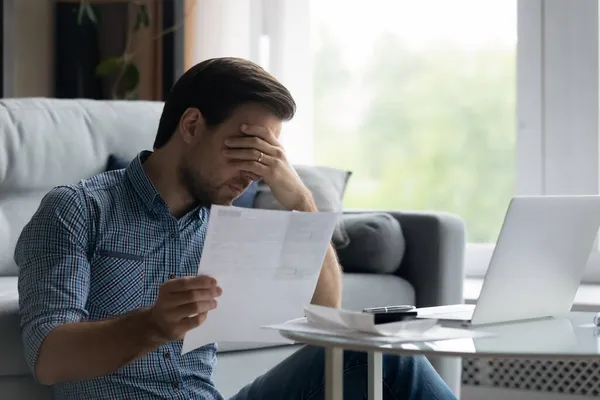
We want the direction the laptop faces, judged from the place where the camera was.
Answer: facing away from the viewer and to the left of the viewer

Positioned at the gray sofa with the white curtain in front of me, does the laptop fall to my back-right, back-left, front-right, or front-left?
back-right

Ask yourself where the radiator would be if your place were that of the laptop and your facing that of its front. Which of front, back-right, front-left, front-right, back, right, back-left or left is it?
front-right

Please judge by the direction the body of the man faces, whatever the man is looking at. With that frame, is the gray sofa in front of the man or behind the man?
behind

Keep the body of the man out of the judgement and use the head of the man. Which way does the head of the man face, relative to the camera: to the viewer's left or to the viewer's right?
to the viewer's right

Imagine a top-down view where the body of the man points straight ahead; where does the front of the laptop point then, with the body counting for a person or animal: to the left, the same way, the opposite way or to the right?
the opposite way

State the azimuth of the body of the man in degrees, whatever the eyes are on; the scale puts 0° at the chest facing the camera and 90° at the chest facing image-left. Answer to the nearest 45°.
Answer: approximately 315°

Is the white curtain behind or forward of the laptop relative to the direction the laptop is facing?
forward

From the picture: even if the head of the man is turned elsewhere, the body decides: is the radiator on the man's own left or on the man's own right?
on the man's own left

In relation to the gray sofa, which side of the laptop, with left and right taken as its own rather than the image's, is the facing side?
front
